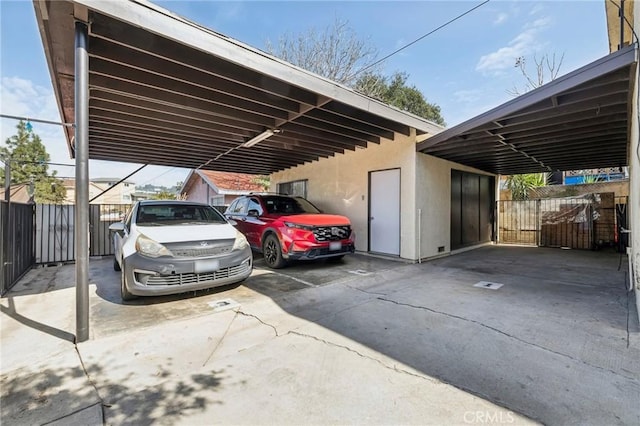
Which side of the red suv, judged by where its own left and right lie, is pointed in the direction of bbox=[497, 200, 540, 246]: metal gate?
left

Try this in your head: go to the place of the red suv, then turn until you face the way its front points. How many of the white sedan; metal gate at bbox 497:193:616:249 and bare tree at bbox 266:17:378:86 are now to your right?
1

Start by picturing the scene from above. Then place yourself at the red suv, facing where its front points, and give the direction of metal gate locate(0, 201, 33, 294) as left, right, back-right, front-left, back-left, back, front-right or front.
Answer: back-right

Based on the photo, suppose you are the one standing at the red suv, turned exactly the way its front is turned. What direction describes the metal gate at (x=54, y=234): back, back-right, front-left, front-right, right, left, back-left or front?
back-right

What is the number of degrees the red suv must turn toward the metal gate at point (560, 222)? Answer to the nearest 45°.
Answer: approximately 45° to its left

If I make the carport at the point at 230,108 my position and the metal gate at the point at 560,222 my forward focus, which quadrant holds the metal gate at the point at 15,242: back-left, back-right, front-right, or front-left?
back-left

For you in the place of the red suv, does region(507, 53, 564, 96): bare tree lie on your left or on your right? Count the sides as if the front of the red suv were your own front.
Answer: on your left
